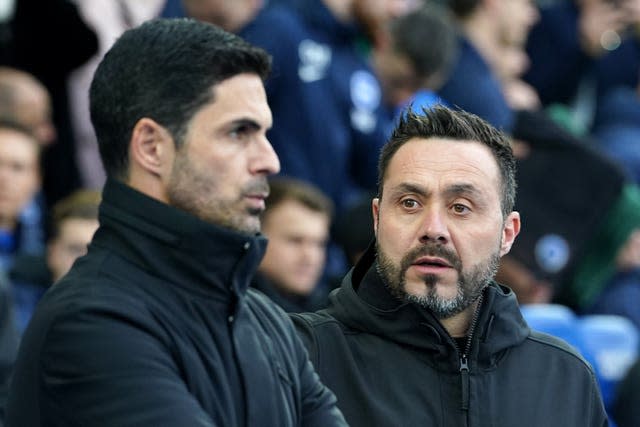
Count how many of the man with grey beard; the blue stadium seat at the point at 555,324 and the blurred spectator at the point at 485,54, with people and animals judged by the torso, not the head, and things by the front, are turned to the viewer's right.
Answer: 1

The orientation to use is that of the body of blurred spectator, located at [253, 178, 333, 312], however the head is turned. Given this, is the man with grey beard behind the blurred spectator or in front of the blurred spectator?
in front

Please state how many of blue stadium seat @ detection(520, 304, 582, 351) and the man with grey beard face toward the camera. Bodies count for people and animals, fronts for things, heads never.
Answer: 2

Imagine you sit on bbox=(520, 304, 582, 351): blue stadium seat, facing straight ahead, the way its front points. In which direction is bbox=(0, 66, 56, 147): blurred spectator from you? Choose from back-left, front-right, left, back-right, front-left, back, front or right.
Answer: right

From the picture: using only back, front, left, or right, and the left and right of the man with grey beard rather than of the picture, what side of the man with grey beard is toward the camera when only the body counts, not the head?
front

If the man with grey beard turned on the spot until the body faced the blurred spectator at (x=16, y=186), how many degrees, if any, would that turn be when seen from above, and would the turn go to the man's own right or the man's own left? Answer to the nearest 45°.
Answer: approximately 135° to the man's own right

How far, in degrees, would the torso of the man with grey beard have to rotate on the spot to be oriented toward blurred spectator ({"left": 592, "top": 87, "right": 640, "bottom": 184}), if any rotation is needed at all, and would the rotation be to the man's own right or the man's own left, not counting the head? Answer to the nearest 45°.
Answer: approximately 180°

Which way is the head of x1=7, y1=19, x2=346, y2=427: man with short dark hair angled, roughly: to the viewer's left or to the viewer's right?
to the viewer's right

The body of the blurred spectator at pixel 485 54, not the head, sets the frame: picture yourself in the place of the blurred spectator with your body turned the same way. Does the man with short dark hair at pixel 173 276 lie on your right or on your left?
on your right
